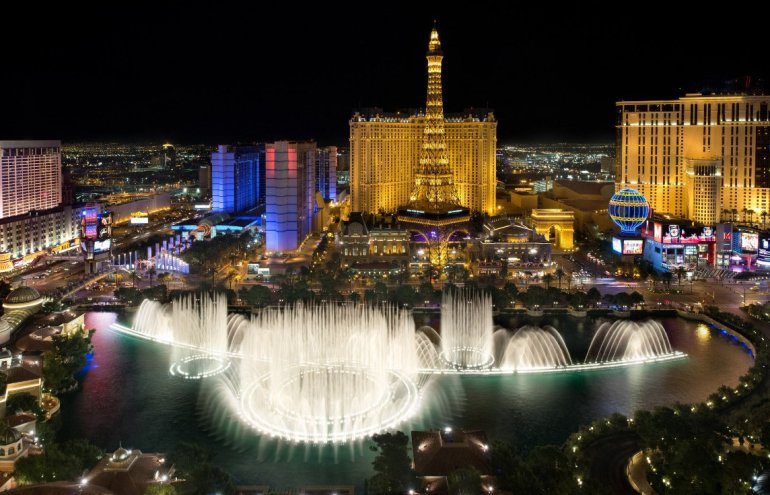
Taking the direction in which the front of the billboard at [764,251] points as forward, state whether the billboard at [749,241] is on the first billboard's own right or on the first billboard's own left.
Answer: on the first billboard's own right

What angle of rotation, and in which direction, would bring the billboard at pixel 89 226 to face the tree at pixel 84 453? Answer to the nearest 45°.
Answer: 0° — it already faces it

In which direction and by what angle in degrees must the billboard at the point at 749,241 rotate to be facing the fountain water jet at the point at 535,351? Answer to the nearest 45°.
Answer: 0° — it already faces it

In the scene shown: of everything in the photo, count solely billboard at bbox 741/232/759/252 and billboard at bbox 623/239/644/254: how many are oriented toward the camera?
2

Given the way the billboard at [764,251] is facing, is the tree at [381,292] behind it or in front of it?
in front

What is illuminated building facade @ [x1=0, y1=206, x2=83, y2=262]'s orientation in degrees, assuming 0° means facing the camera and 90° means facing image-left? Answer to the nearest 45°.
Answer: approximately 315°

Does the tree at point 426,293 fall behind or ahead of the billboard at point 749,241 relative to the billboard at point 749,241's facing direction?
ahead
